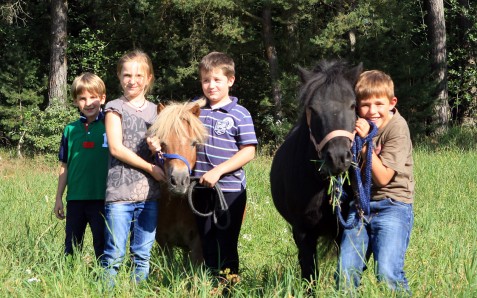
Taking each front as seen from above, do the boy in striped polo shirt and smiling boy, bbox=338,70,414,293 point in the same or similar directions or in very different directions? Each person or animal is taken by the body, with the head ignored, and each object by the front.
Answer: same or similar directions

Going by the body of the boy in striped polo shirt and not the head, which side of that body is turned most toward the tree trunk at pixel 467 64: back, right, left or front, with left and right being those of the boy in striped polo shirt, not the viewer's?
back

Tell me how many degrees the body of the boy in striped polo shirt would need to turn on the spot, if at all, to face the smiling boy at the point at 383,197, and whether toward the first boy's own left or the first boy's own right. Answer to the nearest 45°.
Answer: approximately 90° to the first boy's own left

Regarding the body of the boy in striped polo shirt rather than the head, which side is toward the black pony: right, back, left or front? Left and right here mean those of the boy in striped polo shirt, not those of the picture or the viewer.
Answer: left

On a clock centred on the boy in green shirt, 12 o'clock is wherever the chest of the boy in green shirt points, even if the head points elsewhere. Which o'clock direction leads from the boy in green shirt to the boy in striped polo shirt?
The boy in striped polo shirt is roughly at 10 o'clock from the boy in green shirt.

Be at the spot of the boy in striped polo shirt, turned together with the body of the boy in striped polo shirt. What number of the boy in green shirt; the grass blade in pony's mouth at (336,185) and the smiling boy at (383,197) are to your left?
2

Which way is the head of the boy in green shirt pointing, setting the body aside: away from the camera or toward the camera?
toward the camera

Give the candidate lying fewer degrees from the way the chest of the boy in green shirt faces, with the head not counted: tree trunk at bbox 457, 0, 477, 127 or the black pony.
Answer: the black pony

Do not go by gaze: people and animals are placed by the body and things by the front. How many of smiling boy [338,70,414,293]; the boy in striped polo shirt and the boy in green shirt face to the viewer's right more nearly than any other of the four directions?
0

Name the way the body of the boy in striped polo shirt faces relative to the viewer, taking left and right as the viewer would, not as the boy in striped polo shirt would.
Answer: facing the viewer and to the left of the viewer

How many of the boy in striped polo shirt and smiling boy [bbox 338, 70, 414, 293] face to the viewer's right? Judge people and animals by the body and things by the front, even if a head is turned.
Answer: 0

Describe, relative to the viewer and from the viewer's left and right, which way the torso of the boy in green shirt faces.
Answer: facing the viewer

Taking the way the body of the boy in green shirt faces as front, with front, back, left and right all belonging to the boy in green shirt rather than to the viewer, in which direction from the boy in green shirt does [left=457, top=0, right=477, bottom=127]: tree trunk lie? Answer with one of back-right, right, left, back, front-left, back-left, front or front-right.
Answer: back-left
